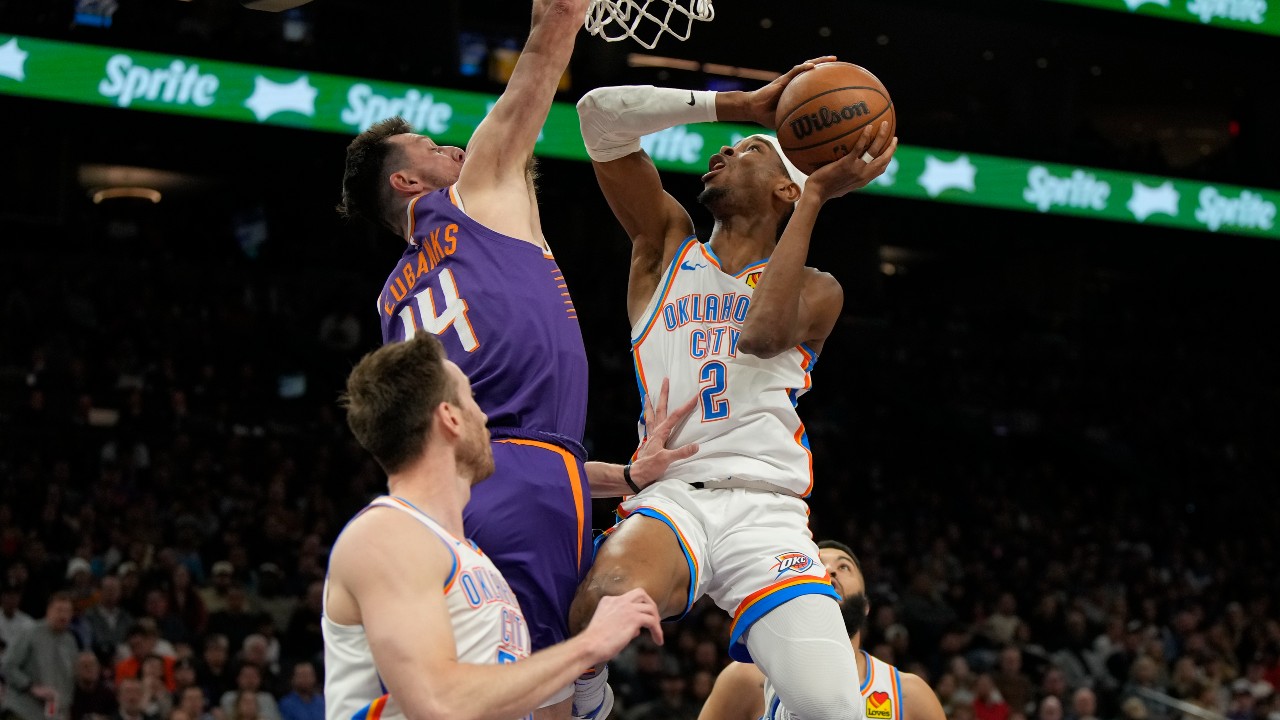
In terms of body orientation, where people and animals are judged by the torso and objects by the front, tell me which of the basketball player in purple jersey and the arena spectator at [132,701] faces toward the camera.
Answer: the arena spectator

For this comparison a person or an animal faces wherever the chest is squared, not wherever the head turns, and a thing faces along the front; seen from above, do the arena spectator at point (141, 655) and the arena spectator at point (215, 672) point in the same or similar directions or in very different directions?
same or similar directions

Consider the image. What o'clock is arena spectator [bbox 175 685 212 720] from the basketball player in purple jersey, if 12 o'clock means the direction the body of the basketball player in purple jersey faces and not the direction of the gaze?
The arena spectator is roughly at 10 o'clock from the basketball player in purple jersey.

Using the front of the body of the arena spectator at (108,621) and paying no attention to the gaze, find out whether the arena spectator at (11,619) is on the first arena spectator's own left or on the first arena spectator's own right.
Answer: on the first arena spectator's own right

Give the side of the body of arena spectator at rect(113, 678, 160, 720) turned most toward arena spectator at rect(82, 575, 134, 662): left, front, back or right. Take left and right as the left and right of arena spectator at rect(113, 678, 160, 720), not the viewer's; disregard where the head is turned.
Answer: back

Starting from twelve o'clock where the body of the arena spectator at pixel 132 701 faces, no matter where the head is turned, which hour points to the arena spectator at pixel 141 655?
the arena spectator at pixel 141 655 is roughly at 6 o'clock from the arena spectator at pixel 132 701.

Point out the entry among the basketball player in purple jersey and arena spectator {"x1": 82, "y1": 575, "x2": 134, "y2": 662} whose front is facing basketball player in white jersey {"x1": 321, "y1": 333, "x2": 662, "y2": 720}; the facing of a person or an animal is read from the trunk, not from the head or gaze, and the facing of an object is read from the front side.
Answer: the arena spectator

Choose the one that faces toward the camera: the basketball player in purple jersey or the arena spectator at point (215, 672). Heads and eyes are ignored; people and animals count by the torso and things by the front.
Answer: the arena spectator

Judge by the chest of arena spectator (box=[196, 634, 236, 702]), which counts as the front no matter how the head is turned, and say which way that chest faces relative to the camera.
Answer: toward the camera

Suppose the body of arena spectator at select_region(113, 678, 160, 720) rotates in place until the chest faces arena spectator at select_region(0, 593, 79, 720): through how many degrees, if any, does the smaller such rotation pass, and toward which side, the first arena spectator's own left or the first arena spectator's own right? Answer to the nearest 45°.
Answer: approximately 135° to the first arena spectator's own right

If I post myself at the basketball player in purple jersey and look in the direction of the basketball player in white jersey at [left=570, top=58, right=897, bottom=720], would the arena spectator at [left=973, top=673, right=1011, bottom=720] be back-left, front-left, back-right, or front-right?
front-left

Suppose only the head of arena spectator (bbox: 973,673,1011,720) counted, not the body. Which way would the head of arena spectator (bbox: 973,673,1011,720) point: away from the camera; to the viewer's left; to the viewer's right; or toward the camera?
toward the camera

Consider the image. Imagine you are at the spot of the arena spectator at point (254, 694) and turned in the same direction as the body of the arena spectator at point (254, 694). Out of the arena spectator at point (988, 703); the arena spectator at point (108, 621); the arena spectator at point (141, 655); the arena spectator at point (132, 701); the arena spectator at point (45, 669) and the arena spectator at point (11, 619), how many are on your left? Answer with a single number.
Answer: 1

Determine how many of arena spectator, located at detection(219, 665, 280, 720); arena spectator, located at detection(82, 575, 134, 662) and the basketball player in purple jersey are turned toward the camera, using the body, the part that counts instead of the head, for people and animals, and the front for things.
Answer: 2

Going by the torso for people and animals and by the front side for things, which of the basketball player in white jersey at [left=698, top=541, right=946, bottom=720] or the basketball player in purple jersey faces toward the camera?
the basketball player in white jersey

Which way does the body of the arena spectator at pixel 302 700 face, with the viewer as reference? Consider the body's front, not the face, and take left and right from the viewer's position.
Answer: facing the viewer

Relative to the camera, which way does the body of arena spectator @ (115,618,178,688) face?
toward the camera

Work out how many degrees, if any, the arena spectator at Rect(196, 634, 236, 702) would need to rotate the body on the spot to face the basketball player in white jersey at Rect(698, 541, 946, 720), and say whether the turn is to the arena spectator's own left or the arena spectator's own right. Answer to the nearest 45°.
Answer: approximately 45° to the arena spectator's own left

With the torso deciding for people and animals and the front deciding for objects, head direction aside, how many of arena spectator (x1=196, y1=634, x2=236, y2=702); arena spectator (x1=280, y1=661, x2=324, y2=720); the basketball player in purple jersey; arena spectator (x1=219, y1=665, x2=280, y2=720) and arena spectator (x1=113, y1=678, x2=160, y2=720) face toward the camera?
4

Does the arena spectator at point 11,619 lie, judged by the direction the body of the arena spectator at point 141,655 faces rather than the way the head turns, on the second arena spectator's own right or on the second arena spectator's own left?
on the second arena spectator's own right

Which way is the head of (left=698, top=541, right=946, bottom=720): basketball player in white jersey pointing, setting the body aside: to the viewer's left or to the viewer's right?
to the viewer's left
